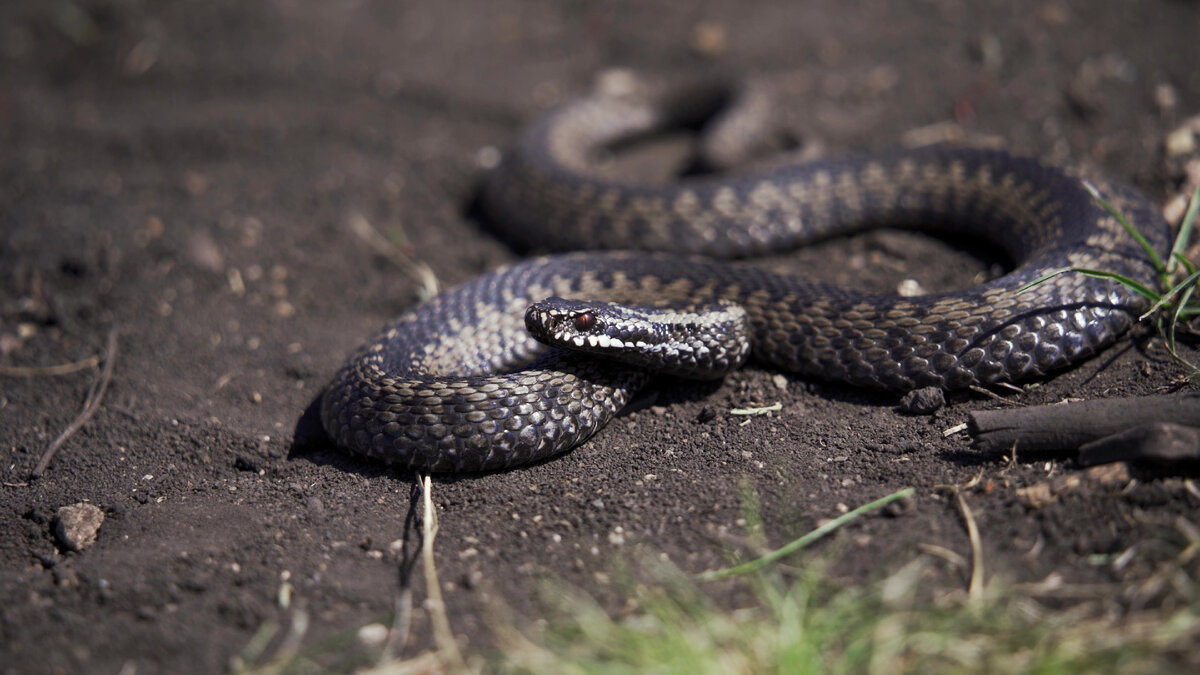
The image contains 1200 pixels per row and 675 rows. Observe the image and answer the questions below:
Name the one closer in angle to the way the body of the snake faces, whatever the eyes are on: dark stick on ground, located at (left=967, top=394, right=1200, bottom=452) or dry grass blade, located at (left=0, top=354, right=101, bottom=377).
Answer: the dry grass blade

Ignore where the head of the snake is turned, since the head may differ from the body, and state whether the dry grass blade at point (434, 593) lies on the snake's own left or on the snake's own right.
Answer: on the snake's own left

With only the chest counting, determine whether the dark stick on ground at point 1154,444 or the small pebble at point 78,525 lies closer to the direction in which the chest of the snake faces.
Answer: the small pebble

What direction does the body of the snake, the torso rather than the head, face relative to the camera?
to the viewer's left

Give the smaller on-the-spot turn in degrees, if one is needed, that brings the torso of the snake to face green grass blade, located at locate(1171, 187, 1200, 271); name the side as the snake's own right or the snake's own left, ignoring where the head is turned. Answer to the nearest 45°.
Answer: approximately 180°

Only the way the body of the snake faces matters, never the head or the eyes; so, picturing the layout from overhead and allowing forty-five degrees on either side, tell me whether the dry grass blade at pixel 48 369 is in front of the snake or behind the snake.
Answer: in front

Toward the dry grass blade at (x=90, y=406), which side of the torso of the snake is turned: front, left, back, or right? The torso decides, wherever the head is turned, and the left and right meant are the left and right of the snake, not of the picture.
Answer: front

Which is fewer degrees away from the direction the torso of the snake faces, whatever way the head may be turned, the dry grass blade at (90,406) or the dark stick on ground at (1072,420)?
the dry grass blade

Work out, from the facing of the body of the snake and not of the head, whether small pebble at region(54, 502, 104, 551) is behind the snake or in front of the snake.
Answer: in front
